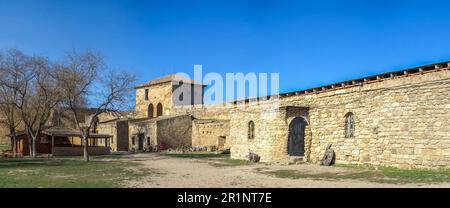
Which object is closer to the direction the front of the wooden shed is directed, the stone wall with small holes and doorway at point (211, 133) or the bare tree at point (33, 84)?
the bare tree

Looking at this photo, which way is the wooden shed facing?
toward the camera

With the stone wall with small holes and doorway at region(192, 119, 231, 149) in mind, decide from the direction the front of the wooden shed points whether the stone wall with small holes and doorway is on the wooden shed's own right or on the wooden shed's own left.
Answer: on the wooden shed's own left

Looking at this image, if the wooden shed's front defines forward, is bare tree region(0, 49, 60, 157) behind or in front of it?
in front
